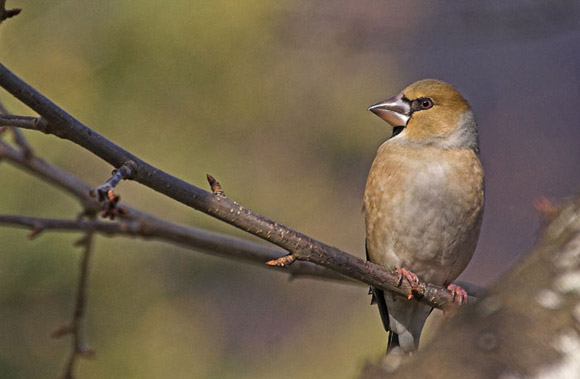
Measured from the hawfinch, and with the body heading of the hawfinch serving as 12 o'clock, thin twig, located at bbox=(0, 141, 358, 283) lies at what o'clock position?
The thin twig is roughly at 2 o'clock from the hawfinch.

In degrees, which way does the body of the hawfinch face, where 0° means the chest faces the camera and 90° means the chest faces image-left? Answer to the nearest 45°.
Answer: approximately 0°

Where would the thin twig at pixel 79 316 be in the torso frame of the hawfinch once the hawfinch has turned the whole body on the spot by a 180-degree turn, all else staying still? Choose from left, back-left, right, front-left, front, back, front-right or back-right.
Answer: back-left
